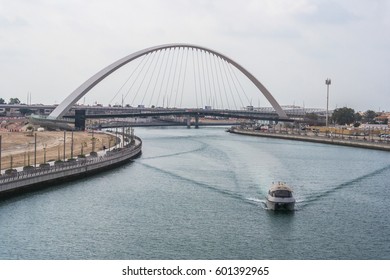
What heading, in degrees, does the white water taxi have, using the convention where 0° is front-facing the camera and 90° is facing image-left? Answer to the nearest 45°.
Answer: approximately 0°

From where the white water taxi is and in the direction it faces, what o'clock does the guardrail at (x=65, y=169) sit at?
The guardrail is roughly at 4 o'clock from the white water taxi.
